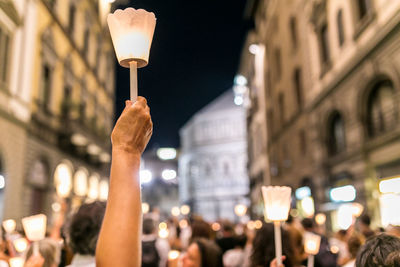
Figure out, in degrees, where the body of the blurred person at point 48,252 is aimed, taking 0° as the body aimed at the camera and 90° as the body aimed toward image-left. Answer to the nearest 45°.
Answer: approximately 180°

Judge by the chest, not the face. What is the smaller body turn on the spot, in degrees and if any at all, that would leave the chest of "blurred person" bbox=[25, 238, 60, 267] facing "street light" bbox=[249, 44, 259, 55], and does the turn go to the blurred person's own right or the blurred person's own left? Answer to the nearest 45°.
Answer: approximately 45° to the blurred person's own right

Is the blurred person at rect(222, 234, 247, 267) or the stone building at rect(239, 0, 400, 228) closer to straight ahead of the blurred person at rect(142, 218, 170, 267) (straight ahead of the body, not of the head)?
the stone building

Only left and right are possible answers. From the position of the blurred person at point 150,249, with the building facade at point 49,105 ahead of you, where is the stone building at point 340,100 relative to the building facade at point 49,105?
right

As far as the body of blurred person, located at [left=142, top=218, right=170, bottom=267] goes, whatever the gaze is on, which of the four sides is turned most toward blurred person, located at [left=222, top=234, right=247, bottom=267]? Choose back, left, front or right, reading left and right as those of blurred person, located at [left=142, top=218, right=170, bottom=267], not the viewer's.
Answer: right

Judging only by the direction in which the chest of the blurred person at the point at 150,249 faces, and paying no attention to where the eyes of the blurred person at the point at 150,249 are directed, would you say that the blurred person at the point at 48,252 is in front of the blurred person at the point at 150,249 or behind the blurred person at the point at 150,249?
behind

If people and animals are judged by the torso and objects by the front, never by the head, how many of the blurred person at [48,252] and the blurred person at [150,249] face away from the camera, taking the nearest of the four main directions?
2

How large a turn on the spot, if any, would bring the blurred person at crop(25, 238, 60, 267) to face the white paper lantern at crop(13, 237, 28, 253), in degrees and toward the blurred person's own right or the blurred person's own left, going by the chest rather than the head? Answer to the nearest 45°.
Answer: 0° — they already face it

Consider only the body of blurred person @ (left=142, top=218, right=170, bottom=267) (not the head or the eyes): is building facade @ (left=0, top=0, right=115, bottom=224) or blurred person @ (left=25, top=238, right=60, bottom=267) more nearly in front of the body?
the building facade

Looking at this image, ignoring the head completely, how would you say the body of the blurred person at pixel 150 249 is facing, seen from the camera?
away from the camera

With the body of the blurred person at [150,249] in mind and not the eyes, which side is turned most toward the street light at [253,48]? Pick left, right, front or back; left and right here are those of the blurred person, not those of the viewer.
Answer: front
